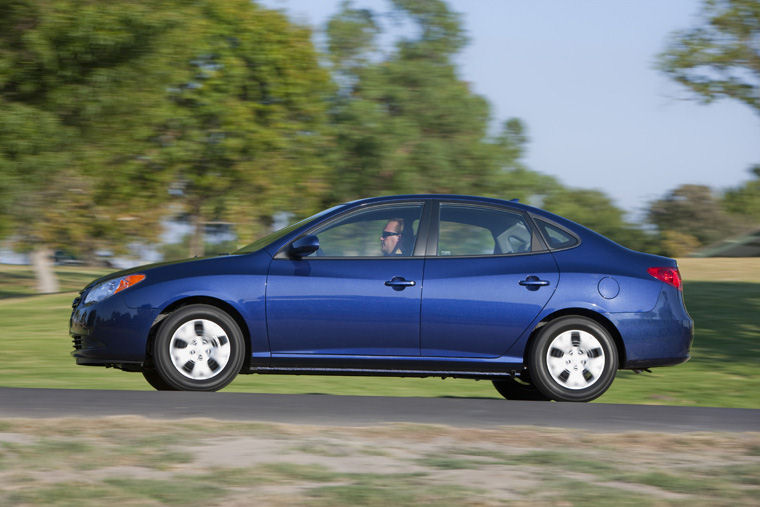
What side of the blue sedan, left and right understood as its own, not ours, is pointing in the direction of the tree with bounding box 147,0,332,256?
right

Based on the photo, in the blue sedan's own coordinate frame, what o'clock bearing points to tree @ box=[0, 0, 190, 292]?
The tree is roughly at 2 o'clock from the blue sedan.

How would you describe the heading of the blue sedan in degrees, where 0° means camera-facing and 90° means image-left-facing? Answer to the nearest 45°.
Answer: approximately 90°
